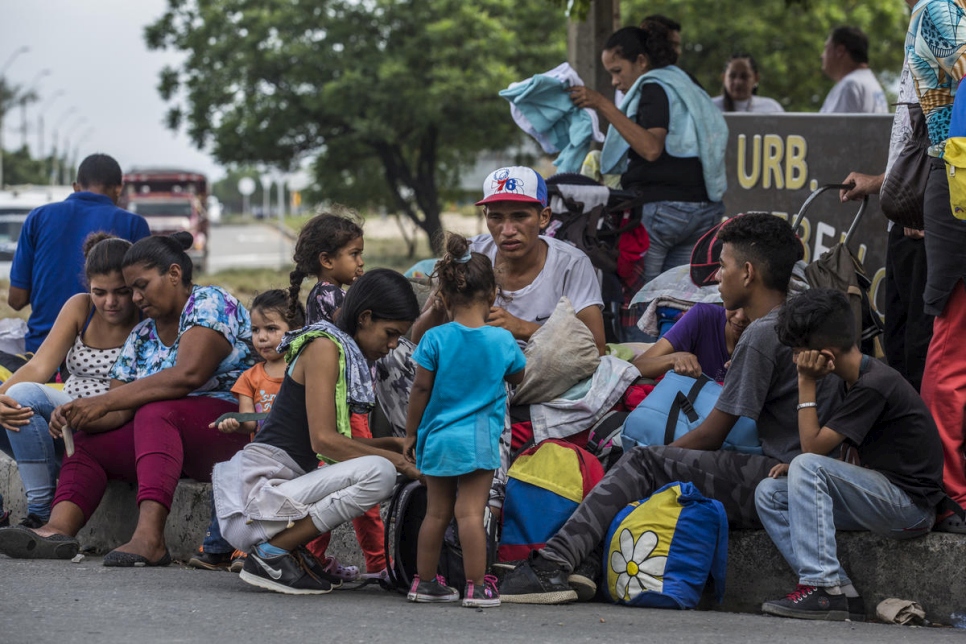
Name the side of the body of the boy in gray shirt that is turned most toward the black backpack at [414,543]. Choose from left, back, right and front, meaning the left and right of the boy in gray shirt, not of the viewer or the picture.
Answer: front

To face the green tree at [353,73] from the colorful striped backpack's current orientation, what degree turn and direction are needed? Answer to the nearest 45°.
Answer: approximately 135° to its right

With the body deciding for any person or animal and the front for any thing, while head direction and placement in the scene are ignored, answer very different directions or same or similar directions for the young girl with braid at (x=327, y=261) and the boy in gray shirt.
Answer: very different directions

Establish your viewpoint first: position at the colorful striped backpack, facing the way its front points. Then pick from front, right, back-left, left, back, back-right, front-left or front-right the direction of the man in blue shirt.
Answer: right

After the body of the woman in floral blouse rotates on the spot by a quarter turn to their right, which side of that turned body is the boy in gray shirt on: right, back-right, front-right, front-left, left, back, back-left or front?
back

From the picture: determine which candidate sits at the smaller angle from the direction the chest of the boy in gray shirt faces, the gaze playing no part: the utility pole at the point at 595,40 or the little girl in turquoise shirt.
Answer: the little girl in turquoise shirt

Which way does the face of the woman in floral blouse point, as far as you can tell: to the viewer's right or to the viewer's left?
to the viewer's left

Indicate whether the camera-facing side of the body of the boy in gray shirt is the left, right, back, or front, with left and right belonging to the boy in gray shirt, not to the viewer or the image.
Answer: left

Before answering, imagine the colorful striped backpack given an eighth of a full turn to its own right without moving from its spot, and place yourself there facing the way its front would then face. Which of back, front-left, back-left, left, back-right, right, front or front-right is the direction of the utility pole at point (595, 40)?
right

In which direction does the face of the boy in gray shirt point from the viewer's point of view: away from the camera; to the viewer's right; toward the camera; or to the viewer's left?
to the viewer's left

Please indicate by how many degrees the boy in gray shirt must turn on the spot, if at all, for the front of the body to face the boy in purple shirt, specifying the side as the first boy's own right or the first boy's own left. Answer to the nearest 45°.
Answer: approximately 90° to the first boy's own right

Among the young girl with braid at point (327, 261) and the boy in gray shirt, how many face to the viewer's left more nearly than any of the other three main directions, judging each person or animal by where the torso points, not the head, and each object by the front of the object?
1
